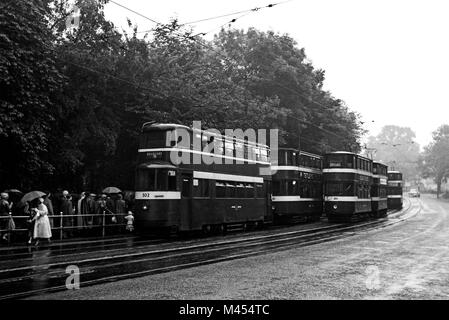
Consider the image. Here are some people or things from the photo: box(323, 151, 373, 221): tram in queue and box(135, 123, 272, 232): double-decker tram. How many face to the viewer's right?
0

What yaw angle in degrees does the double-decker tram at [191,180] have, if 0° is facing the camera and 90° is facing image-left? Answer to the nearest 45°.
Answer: approximately 45°

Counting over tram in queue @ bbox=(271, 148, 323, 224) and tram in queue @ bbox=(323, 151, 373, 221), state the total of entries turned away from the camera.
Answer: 0

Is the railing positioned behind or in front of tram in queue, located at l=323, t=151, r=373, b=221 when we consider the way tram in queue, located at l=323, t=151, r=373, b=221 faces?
in front

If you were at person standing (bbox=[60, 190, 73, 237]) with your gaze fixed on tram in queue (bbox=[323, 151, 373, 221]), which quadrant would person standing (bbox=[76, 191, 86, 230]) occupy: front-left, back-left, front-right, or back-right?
front-left

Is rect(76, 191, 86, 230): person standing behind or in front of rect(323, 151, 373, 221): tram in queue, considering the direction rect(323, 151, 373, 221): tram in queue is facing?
in front

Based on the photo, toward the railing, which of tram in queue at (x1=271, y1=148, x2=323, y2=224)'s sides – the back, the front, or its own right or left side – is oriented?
front

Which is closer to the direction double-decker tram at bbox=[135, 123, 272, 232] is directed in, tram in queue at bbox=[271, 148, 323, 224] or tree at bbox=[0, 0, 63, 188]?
the tree

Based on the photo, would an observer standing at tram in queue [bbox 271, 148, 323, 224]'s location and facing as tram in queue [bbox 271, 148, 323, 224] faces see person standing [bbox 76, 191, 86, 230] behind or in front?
in front

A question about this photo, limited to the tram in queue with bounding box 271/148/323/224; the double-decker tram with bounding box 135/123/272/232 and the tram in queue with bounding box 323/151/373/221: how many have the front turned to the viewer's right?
0

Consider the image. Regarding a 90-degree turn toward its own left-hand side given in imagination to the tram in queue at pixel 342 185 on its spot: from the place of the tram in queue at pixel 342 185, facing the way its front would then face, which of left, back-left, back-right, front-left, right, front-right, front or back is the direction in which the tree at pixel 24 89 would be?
right

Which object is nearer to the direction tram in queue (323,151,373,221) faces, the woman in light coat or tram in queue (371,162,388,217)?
the woman in light coat

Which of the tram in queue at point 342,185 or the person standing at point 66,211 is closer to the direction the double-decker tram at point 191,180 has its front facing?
the person standing

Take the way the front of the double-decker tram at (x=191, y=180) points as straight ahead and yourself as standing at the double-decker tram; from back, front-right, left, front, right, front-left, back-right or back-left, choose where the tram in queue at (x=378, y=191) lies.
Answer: back

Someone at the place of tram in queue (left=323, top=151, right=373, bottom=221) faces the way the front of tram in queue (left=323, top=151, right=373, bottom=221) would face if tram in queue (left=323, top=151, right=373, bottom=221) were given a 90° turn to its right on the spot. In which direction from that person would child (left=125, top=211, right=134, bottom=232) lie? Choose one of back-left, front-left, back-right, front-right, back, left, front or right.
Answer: left

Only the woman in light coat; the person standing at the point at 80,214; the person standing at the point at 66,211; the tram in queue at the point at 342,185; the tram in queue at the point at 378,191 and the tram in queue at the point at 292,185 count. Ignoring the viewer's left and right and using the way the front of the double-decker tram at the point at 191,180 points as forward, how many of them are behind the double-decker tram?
3

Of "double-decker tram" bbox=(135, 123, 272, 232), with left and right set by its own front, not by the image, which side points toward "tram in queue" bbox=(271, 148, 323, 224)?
back

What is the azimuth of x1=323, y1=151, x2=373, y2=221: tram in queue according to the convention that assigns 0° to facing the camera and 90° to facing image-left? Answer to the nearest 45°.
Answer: approximately 45°

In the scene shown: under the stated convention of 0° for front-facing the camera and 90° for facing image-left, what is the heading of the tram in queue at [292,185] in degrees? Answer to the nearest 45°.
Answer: approximately 45°
